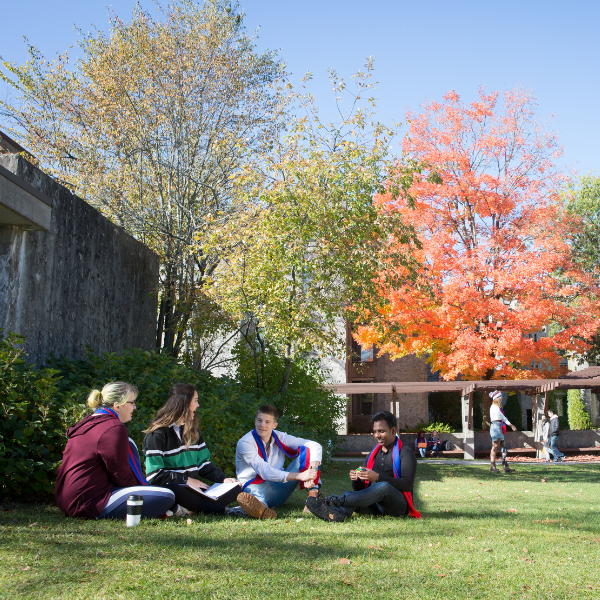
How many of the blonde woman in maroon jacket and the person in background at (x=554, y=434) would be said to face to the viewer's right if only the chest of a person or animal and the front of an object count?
1

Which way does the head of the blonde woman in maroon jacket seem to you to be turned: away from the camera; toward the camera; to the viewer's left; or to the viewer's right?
to the viewer's right

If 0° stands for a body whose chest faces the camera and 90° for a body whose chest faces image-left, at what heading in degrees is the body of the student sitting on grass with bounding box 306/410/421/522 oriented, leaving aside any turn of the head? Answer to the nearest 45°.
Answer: approximately 45°

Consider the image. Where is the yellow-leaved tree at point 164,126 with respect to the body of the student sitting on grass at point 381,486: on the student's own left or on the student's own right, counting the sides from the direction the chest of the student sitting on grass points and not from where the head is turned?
on the student's own right

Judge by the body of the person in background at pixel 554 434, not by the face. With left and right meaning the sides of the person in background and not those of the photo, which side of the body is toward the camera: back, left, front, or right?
left

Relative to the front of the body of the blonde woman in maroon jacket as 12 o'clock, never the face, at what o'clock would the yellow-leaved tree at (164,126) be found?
The yellow-leaved tree is roughly at 9 o'clock from the blonde woman in maroon jacket.

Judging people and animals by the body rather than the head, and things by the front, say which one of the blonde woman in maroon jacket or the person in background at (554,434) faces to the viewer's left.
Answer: the person in background

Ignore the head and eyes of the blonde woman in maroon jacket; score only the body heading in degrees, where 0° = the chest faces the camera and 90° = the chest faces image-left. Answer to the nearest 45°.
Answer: approximately 270°

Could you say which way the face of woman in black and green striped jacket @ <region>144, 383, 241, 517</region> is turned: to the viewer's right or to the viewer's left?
to the viewer's right

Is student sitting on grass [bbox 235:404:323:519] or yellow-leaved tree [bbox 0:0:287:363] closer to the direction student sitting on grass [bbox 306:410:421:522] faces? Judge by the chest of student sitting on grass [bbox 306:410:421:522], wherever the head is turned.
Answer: the student sitting on grass
